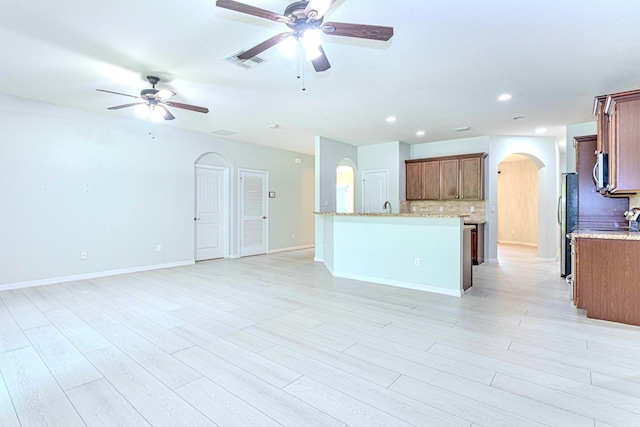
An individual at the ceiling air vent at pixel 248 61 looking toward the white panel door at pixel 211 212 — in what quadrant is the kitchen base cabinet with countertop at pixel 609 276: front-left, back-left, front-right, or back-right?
back-right

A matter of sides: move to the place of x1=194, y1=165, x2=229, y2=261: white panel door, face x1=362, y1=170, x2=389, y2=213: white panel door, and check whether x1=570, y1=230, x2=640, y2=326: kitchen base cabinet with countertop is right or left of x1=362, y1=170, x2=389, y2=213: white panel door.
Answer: right

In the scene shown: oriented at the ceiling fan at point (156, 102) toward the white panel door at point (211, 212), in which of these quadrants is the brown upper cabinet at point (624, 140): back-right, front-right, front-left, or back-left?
back-right

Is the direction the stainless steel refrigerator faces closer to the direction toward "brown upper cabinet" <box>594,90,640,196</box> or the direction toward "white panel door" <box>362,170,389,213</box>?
the white panel door

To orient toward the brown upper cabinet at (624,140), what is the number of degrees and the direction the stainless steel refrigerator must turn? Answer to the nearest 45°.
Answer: approximately 90° to its left

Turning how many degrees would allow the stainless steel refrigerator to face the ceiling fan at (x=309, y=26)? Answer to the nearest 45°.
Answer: approximately 90° to its left

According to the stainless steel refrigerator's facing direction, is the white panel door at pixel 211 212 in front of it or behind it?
in front

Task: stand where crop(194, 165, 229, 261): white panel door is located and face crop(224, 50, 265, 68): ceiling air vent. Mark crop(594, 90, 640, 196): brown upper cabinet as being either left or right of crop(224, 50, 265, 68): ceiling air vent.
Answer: left

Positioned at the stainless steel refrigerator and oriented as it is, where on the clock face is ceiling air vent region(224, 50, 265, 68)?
The ceiling air vent is roughly at 10 o'clock from the stainless steel refrigerator.

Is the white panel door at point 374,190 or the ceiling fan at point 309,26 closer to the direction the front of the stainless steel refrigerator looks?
the white panel door

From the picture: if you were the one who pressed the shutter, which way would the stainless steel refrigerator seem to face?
facing to the left of the viewer

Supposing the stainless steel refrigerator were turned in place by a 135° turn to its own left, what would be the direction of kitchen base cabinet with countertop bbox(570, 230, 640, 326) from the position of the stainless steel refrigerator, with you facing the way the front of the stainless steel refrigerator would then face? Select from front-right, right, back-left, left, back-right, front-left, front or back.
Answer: front-right

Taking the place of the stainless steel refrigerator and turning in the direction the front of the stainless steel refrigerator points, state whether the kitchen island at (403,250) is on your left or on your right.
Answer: on your left

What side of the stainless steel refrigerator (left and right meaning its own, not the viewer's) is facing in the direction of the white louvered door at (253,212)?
front

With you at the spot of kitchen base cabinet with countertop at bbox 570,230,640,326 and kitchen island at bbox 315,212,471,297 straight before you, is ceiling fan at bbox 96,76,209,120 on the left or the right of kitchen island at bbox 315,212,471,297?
left
